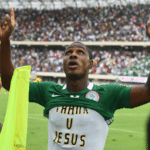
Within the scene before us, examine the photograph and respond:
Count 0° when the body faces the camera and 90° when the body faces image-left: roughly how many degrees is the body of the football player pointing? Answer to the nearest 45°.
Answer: approximately 0°
